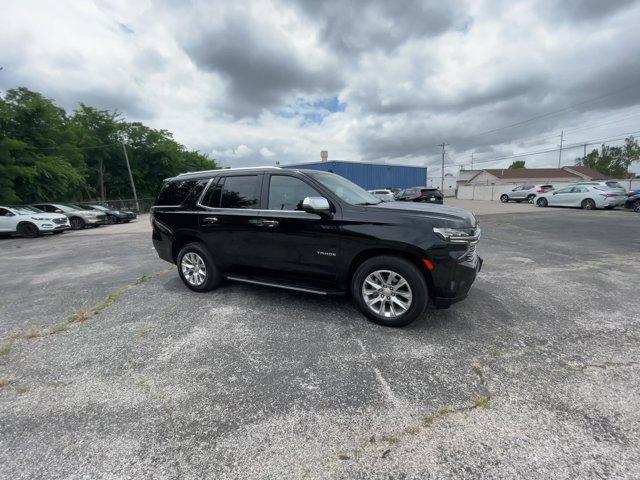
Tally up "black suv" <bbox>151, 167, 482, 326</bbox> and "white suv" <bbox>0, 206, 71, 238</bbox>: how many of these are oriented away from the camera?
0

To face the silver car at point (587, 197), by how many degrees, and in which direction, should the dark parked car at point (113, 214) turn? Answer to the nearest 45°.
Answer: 0° — it already faces it

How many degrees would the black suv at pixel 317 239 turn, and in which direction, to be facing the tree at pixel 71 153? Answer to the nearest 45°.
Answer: approximately 180°

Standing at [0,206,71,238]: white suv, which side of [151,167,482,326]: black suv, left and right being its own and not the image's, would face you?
back

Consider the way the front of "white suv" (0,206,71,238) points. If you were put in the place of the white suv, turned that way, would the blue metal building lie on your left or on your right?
on your left

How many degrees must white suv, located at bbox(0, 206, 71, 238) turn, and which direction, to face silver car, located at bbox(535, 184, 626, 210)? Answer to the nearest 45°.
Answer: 0° — it already faces it

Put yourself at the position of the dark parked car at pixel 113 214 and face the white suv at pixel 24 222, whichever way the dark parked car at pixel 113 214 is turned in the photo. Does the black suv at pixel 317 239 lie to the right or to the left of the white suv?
left

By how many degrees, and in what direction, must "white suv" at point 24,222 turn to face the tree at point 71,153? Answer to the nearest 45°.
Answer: approximately 135° to its left

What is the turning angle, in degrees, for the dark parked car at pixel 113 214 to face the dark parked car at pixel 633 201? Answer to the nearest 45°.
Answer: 0° — it already faces it

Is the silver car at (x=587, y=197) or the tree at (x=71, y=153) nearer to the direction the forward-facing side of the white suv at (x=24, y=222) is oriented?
the silver car

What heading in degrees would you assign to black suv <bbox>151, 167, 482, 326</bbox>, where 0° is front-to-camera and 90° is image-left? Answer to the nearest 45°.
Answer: approximately 315°

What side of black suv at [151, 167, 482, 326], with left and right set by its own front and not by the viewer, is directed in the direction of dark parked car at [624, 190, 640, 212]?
left

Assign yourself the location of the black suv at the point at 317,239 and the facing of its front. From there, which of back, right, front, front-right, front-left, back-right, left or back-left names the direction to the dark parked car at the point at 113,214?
back

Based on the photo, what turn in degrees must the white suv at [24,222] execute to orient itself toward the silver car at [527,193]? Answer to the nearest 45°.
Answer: approximately 45° to its left
